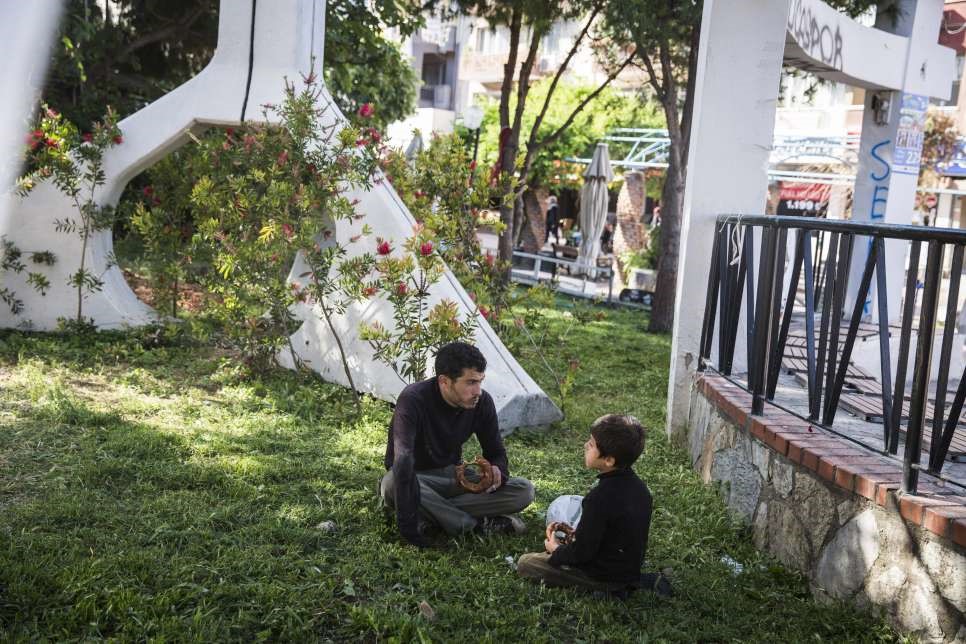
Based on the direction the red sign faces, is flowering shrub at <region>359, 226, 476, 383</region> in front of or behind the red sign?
in front

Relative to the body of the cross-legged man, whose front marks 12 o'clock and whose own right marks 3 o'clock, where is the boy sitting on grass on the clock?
The boy sitting on grass is roughly at 12 o'clock from the cross-legged man.

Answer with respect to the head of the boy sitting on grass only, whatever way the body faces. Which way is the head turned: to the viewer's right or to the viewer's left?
to the viewer's left

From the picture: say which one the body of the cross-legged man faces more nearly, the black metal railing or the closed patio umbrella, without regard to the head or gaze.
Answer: the black metal railing

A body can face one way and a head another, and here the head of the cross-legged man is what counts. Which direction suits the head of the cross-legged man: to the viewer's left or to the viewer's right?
to the viewer's right

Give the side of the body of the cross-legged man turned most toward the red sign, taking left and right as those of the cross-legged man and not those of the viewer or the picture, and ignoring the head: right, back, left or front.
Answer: left

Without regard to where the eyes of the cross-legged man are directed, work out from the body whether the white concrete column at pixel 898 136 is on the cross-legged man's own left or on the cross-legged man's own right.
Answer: on the cross-legged man's own left

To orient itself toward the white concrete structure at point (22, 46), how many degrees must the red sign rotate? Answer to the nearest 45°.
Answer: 0° — it already faces it

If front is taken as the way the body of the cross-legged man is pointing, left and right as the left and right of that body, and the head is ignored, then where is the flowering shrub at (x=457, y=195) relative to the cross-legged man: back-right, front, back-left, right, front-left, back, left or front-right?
back-left

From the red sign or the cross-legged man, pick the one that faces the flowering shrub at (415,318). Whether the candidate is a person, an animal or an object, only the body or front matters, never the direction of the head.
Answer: the red sign

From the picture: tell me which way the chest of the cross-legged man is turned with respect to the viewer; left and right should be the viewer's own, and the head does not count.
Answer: facing the viewer and to the right of the viewer

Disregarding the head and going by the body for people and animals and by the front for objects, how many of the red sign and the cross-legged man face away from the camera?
0
